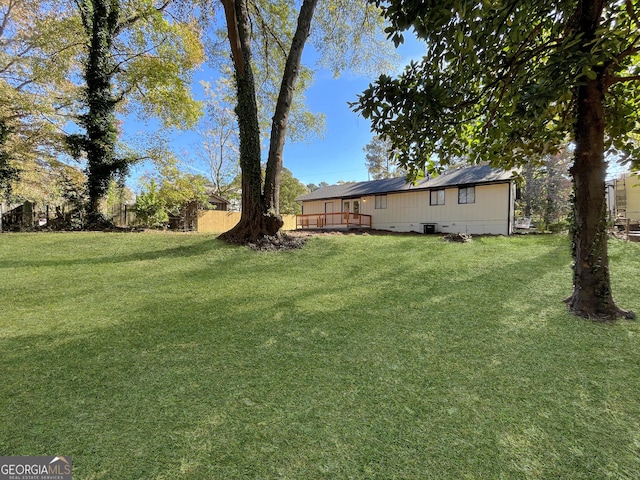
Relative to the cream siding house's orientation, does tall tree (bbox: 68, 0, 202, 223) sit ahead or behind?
behind
